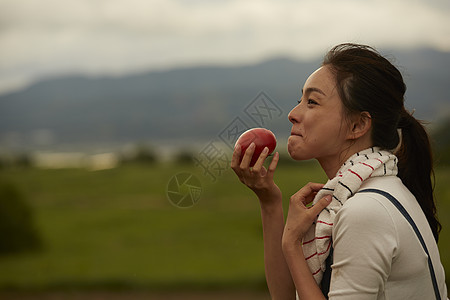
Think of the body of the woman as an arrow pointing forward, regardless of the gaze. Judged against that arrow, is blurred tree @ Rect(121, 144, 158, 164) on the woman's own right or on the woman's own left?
on the woman's own right

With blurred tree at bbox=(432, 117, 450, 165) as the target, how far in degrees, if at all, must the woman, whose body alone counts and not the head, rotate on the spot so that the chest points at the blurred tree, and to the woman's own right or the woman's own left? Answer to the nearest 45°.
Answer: approximately 90° to the woman's own right

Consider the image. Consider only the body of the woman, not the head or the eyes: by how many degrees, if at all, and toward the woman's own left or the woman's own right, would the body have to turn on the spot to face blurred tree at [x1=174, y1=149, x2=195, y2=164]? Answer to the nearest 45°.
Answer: approximately 90° to the woman's own right

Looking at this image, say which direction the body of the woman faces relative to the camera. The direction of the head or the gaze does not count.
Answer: to the viewer's left
